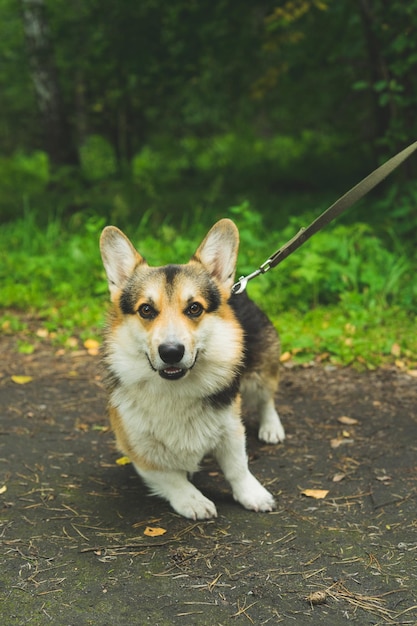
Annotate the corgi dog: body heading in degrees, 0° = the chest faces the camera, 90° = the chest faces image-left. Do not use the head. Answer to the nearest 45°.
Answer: approximately 45°

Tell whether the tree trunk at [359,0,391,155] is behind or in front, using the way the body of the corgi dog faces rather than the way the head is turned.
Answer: behind

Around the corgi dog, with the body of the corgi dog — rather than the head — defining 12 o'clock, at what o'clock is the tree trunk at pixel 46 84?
The tree trunk is roughly at 4 o'clock from the corgi dog.

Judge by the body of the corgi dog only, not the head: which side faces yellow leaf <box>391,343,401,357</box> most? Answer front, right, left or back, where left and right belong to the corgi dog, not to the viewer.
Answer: back

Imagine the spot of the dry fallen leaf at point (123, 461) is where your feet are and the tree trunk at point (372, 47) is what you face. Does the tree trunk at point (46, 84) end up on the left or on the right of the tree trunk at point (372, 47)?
left

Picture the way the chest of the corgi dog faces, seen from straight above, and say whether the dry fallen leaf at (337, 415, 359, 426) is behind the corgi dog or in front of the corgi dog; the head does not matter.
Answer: behind
